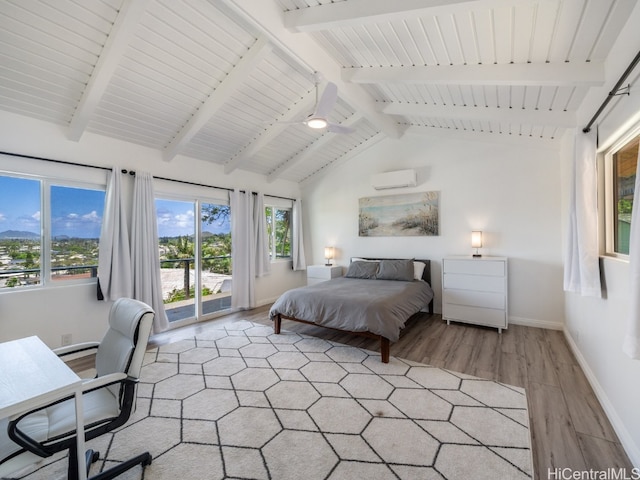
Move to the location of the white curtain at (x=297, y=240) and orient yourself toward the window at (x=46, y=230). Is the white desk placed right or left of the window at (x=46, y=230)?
left

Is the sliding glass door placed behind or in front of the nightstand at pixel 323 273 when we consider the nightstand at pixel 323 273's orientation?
in front

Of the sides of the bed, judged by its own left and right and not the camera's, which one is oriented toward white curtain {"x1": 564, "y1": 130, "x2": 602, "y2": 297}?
left

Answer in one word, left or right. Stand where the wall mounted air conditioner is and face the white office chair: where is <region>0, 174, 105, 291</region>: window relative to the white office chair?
right

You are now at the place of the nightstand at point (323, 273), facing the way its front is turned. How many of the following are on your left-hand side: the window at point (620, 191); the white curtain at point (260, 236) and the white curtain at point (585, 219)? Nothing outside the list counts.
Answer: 2

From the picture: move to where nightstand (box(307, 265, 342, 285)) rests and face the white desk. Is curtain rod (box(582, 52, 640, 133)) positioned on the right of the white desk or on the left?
left

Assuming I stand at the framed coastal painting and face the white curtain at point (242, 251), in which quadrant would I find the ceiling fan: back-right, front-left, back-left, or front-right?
front-left

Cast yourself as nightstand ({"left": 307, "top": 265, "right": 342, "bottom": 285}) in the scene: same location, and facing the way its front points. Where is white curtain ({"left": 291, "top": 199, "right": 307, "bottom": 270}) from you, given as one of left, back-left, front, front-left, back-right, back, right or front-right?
right

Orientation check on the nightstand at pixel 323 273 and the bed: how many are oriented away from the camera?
0

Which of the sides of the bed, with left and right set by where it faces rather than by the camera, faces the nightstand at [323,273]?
right

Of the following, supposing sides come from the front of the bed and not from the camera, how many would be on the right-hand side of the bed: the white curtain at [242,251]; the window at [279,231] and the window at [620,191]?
2

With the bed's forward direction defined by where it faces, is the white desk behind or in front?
in front

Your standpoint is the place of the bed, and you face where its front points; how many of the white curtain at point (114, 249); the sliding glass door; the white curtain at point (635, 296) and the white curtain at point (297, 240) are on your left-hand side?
1

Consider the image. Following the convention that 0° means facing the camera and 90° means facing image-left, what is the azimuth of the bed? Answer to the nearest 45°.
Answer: approximately 45°

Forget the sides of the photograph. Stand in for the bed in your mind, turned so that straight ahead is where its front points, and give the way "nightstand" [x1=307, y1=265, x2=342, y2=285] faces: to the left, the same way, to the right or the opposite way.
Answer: the same way

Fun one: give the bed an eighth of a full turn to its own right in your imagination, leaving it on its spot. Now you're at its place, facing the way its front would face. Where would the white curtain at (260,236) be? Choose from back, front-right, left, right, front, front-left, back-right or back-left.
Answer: front-right

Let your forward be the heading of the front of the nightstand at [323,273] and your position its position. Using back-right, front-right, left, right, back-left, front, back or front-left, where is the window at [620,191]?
left
